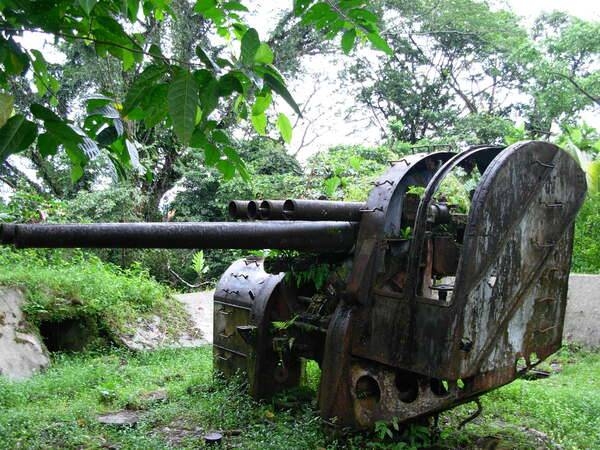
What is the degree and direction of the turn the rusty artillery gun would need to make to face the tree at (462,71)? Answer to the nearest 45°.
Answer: approximately 135° to its right

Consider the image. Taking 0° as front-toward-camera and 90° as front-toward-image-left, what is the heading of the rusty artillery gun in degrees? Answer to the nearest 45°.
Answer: approximately 45°

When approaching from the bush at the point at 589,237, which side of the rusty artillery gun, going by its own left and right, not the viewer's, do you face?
back

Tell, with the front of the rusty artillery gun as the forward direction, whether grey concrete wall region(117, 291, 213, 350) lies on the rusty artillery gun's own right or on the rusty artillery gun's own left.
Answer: on the rusty artillery gun's own right

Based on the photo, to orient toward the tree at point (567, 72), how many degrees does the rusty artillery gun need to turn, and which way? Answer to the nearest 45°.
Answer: approximately 180°
